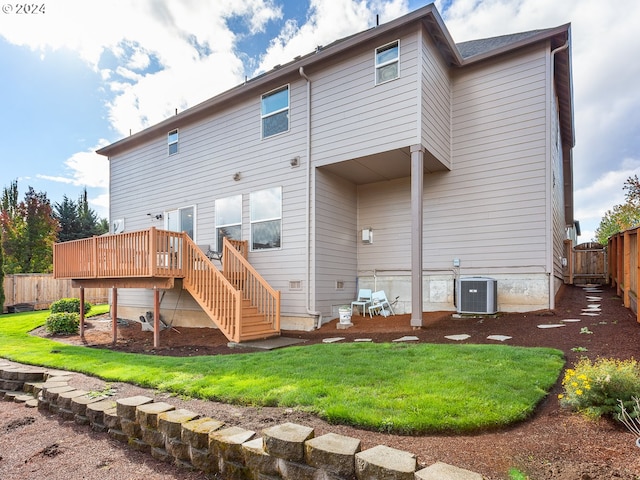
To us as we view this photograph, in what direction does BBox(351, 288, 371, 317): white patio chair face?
facing the viewer and to the left of the viewer

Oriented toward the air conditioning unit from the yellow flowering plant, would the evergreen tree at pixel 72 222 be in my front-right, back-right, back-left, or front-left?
front-left

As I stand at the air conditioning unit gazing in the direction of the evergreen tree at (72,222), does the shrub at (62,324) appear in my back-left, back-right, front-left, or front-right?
front-left

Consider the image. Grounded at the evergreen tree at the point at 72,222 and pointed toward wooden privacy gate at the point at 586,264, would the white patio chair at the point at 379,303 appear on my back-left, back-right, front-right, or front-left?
front-right

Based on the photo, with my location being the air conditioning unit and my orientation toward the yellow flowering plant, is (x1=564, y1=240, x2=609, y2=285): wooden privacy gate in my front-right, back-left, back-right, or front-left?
back-left

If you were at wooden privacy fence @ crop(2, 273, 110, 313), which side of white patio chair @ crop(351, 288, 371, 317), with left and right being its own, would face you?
right

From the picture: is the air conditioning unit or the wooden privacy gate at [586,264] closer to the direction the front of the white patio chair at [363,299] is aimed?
the air conditioning unit

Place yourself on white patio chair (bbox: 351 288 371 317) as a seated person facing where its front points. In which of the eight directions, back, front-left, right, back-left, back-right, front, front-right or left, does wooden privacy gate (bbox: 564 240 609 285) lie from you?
back

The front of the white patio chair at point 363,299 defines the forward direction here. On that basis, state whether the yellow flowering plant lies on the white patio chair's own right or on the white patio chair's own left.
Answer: on the white patio chair's own left

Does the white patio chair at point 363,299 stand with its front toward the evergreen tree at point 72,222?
no

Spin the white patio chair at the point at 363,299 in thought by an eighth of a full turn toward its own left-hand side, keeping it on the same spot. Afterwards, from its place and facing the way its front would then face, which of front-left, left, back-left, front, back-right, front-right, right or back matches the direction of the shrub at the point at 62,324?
right

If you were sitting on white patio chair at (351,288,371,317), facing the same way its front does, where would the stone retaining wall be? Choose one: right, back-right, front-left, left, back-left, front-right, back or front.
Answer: front-left
